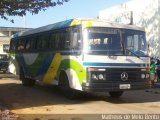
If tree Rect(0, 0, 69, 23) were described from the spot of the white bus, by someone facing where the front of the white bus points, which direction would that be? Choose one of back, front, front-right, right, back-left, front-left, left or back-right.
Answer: back

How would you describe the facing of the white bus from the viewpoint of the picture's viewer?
facing the viewer and to the right of the viewer
